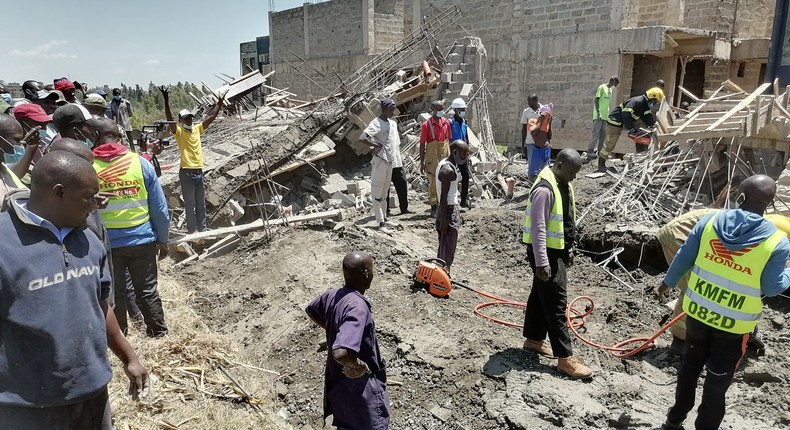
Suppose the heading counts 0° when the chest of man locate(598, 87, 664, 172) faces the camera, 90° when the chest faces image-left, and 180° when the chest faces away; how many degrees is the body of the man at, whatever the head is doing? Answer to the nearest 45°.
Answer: approximately 270°

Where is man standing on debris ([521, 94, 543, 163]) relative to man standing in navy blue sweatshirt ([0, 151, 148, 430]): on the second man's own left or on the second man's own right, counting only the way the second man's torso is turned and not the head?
on the second man's own left

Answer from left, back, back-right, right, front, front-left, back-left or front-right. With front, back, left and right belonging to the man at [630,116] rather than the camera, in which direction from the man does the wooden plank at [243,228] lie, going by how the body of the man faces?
back-right

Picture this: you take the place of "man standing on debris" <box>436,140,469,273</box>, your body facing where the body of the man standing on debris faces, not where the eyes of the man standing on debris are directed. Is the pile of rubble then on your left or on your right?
on your left

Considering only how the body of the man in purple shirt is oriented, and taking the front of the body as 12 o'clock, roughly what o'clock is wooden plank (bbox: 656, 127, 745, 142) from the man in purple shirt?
The wooden plank is roughly at 12 o'clock from the man in purple shirt.

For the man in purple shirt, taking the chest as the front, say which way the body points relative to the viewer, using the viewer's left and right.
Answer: facing away from the viewer and to the right of the viewer

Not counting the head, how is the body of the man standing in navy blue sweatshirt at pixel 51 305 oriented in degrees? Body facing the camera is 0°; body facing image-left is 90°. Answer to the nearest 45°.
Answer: approximately 315°

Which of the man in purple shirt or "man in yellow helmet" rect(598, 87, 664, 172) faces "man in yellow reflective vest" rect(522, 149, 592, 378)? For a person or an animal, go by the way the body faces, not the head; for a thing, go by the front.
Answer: the man in purple shirt

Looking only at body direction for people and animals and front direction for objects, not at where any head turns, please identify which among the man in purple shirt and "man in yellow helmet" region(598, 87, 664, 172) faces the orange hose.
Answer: the man in purple shirt

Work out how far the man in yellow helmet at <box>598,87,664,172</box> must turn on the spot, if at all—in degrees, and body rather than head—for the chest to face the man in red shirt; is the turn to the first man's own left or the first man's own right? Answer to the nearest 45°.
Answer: approximately 135° to the first man's own right
